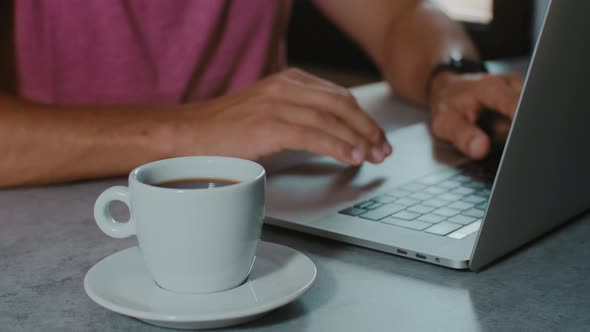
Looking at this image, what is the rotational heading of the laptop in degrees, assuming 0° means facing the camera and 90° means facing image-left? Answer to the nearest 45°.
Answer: approximately 135°
